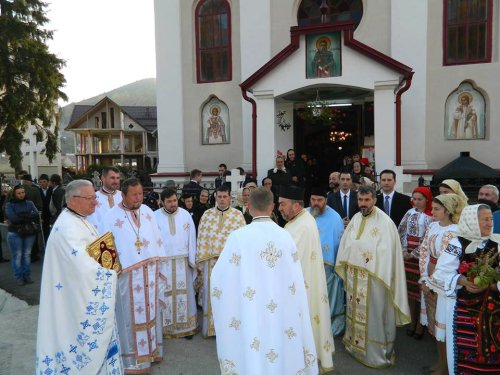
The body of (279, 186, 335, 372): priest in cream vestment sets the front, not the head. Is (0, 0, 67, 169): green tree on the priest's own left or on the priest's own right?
on the priest's own right

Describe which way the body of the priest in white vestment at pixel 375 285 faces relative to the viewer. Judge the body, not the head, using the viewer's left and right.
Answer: facing the viewer and to the left of the viewer

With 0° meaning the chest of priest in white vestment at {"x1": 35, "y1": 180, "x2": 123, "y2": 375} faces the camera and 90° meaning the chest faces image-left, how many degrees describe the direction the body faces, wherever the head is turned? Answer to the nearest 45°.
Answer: approximately 270°

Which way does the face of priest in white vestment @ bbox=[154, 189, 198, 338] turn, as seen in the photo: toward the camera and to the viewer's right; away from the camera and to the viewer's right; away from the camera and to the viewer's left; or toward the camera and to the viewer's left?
toward the camera and to the viewer's right

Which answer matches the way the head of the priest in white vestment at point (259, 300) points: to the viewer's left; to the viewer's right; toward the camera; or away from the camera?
away from the camera

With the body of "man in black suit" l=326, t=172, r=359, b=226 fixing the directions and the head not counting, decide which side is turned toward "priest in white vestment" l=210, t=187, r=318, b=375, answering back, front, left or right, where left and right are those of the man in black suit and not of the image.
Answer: front

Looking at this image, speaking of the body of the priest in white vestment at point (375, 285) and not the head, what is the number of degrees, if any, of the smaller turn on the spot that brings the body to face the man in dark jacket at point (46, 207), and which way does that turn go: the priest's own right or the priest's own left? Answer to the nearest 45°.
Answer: approximately 90° to the priest's own right

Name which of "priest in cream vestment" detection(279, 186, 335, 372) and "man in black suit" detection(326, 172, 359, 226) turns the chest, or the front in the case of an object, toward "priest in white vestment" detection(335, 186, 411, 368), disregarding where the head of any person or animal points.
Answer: the man in black suit

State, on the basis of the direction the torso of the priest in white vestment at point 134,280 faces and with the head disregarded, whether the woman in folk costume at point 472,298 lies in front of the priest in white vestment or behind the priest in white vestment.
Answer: in front

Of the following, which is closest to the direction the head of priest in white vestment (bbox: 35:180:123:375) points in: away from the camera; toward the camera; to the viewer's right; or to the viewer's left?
to the viewer's right
